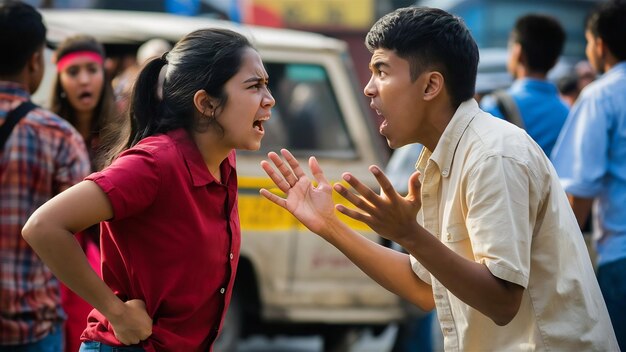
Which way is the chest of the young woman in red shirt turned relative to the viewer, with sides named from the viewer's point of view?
facing to the right of the viewer

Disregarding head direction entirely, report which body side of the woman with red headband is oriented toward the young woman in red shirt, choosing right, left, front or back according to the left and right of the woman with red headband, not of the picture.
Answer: front

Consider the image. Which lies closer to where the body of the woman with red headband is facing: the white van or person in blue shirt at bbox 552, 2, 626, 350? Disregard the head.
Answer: the person in blue shirt

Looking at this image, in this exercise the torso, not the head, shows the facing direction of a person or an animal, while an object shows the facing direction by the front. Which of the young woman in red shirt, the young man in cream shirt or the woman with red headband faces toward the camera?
the woman with red headband

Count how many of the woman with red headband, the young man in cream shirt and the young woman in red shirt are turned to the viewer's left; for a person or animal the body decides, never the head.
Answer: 1

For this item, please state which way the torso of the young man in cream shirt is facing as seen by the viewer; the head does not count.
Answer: to the viewer's left

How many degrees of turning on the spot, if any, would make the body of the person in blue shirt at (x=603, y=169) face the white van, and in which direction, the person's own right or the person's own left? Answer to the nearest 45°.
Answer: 0° — they already face it

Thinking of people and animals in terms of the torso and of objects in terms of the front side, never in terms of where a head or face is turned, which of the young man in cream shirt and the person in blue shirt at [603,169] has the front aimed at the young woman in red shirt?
the young man in cream shirt

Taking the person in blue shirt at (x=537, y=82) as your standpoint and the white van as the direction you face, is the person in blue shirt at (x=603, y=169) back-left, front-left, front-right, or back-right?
back-left

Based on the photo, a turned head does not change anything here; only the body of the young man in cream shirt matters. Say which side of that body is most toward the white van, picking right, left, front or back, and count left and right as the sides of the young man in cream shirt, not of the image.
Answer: right

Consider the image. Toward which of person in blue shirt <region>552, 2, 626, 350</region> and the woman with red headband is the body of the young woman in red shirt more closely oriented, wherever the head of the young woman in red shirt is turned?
the person in blue shirt

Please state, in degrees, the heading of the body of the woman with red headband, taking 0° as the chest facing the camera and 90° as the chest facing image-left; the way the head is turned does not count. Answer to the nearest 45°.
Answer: approximately 0°

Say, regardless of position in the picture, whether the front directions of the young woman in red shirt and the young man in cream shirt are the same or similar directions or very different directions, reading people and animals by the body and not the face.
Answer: very different directions

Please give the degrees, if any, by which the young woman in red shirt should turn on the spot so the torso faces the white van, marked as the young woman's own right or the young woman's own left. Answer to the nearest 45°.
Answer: approximately 90° to the young woman's own left

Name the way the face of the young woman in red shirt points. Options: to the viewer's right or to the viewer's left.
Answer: to the viewer's right

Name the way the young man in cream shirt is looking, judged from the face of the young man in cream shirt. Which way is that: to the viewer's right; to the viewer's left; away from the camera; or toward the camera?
to the viewer's left
